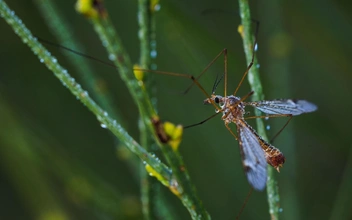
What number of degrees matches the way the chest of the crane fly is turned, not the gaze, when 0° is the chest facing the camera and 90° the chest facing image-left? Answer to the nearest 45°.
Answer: approximately 90°
